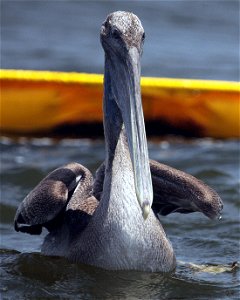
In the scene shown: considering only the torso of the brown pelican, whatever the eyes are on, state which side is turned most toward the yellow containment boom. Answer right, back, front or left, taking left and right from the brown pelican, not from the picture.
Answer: back

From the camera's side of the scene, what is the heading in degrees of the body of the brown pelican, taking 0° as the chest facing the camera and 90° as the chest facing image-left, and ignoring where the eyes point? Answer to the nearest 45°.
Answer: approximately 0°
